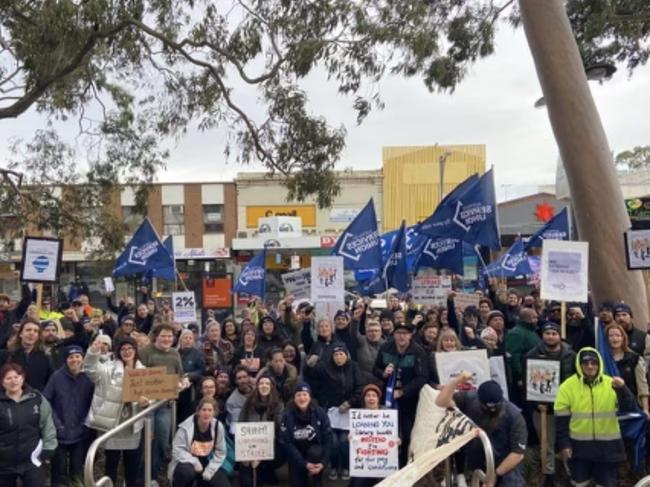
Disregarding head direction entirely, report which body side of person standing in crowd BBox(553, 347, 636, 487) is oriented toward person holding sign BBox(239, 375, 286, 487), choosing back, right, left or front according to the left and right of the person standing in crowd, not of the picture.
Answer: right

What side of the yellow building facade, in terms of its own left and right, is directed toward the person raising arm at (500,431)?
front

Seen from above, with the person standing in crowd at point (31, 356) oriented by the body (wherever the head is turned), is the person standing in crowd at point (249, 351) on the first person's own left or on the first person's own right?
on the first person's own left

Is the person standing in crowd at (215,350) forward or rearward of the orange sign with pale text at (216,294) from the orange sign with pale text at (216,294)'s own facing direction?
forward

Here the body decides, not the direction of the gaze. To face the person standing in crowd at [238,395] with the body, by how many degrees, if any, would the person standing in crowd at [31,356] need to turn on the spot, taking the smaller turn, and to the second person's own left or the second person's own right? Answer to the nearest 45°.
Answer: approximately 90° to the second person's own left

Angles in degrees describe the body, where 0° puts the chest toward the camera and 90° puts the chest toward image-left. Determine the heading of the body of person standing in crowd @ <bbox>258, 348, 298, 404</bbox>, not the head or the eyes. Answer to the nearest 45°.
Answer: approximately 0°

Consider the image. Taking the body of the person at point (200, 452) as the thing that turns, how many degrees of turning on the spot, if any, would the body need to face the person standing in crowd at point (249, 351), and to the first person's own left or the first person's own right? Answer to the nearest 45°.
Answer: approximately 180°

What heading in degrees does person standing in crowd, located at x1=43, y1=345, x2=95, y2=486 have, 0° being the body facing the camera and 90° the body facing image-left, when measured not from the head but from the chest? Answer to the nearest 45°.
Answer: approximately 0°

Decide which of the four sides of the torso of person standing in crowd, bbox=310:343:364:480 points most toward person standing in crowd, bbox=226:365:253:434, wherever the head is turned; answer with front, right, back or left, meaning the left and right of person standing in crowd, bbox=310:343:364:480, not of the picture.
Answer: right

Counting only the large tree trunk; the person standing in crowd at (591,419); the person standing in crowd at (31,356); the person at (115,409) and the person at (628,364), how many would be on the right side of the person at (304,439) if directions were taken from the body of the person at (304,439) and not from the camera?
2

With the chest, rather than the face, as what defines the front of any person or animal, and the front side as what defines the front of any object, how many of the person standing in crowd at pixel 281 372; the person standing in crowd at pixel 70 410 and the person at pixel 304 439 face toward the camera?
3
